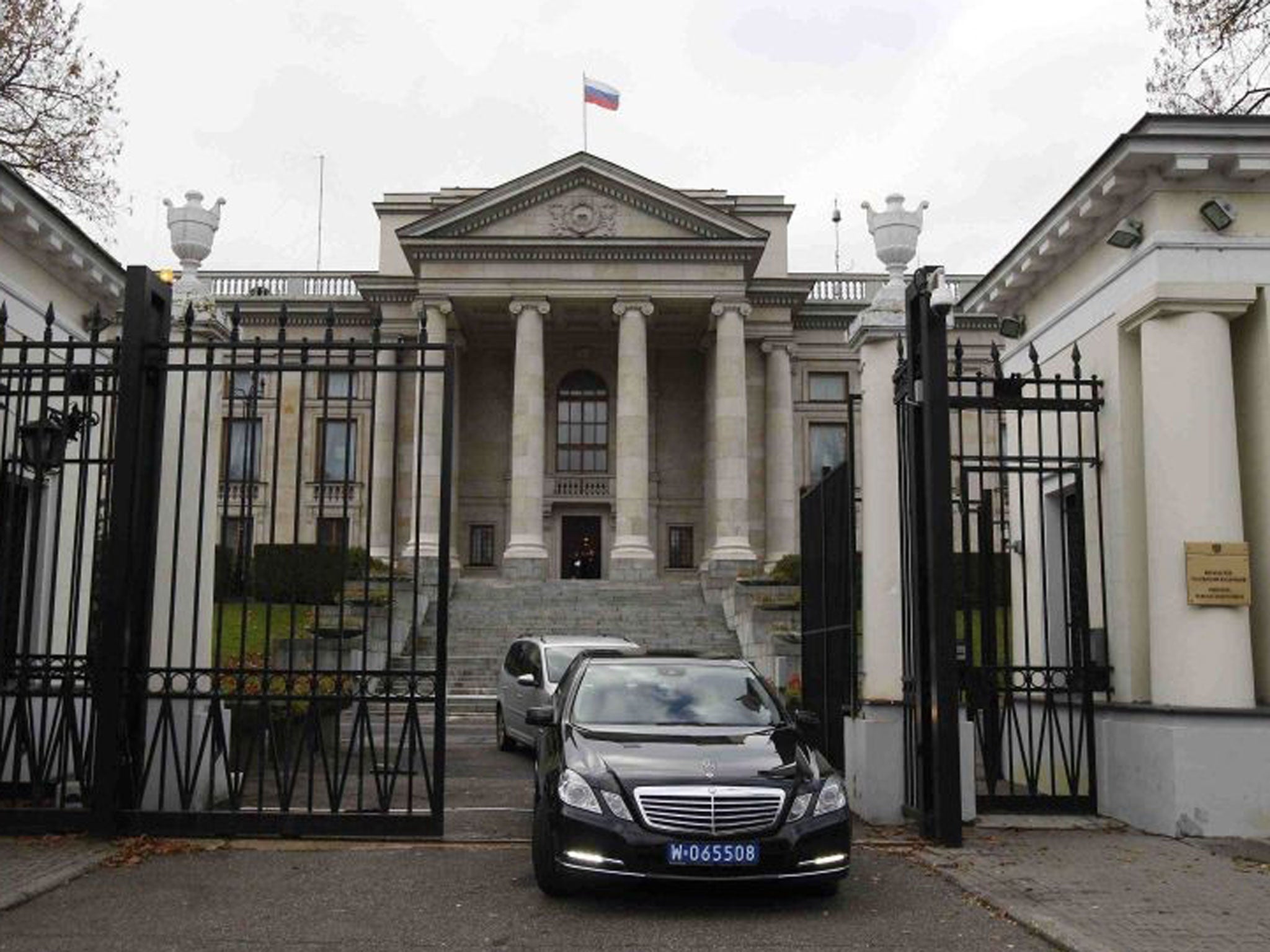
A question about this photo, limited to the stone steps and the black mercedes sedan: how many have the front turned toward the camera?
2

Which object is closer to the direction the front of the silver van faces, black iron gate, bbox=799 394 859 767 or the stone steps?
the black iron gate

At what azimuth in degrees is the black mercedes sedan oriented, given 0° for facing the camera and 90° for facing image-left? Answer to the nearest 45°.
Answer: approximately 0°

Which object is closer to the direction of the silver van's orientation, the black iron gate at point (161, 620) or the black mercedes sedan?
the black mercedes sedan

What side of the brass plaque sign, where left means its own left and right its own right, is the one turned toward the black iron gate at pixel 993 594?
right

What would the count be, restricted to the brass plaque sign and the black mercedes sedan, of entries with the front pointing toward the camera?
2

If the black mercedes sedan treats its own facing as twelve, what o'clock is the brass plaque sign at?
The brass plaque sign is roughly at 8 o'clock from the black mercedes sedan.

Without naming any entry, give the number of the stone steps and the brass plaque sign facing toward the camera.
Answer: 2

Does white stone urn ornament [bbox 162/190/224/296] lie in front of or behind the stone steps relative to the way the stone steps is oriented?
in front
